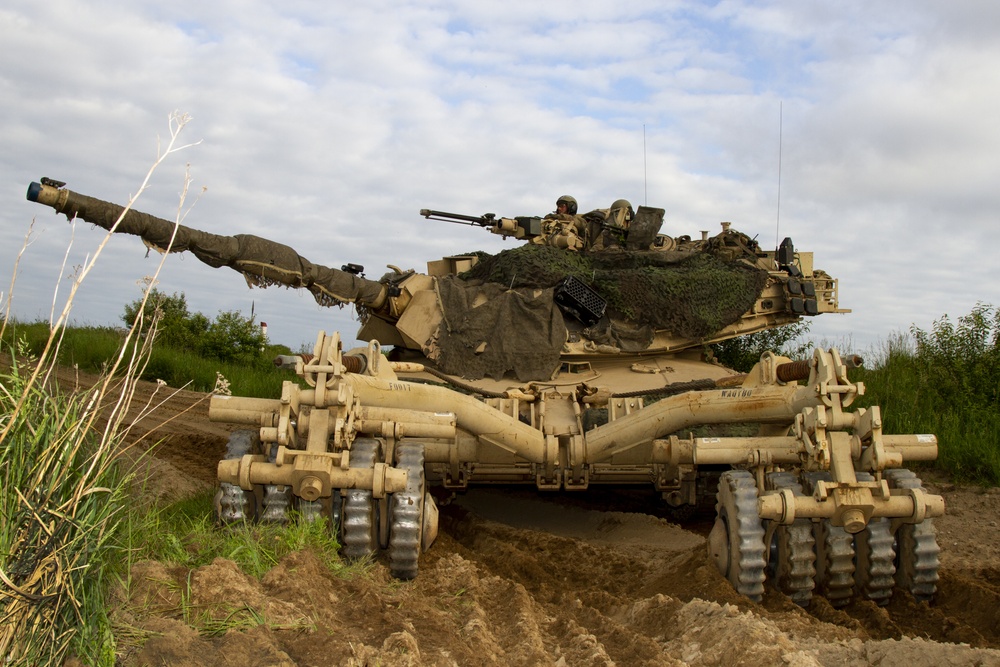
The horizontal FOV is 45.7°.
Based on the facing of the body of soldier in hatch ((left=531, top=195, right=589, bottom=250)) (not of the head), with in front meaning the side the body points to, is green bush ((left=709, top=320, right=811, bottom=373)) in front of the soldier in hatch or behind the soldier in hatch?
behind

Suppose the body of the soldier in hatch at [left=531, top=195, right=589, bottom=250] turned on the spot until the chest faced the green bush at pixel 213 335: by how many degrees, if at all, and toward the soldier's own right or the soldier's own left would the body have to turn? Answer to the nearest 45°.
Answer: approximately 90° to the soldier's own right

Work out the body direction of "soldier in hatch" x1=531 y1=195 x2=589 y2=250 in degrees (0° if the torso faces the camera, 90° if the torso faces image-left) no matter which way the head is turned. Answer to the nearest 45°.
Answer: approximately 45°

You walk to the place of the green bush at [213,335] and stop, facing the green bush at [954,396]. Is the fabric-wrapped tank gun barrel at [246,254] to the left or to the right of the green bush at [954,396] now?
right

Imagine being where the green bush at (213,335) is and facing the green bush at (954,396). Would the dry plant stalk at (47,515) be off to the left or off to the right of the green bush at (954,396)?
right

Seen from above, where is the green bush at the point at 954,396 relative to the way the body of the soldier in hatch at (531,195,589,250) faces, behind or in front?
behind
